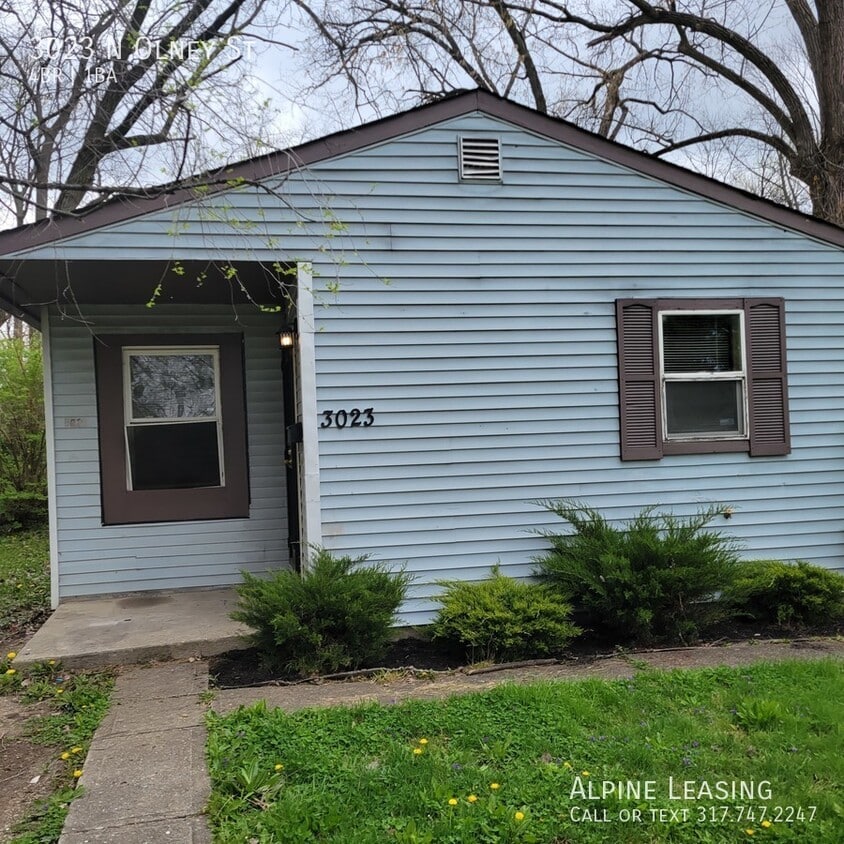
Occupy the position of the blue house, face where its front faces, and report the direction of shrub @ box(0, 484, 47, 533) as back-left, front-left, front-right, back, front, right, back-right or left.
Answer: back-right

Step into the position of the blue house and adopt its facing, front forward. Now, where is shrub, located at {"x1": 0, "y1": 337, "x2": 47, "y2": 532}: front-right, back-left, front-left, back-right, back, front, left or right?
back-right

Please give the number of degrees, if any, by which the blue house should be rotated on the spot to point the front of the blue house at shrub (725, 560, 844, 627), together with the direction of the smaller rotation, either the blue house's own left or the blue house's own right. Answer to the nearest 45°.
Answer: approximately 90° to the blue house's own left

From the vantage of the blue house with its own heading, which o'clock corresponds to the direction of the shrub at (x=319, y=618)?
The shrub is roughly at 1 o'clock from the blue house.

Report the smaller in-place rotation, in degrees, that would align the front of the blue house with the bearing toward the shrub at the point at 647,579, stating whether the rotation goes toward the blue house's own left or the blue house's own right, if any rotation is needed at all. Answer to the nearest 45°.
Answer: approximately 45° to the blue house's own left

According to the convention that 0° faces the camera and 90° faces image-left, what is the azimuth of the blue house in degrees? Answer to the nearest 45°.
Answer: approximately 0°
